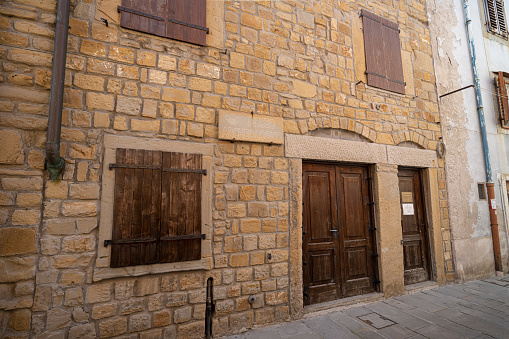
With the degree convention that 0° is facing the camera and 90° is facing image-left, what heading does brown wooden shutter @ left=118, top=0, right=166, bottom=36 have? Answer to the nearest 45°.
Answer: approximately 315°

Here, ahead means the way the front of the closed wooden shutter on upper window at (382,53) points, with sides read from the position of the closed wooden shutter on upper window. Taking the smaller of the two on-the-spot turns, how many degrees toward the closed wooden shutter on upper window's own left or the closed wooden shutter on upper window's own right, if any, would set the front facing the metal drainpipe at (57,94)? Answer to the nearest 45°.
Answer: approximately 90° to the closed wooden shutter on upper window's own right

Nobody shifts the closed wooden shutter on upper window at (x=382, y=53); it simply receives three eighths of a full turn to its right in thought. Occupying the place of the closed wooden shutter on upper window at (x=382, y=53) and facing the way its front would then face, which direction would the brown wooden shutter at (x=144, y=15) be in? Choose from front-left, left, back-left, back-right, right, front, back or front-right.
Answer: front-left

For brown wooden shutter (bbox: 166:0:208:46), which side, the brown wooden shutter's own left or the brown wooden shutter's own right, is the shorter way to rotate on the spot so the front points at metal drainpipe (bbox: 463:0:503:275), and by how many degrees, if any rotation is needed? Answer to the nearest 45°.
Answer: approximately 45° to the brown wooden shutter's own left

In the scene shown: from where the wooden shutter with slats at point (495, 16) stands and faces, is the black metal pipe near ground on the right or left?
on its right

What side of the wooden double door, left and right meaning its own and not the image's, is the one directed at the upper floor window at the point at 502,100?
left

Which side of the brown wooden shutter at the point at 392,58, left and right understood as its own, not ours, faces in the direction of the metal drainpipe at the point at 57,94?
right

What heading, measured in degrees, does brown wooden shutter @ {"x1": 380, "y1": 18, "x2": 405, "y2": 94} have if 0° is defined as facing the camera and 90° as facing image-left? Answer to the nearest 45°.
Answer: approximately 315°

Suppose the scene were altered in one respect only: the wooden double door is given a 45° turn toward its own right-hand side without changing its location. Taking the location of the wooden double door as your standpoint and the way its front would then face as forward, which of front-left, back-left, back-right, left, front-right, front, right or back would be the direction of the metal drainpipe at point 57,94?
front-right

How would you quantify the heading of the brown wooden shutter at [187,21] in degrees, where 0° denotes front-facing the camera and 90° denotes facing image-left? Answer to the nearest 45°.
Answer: approximately 315°
